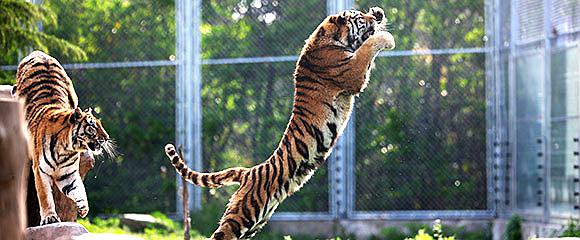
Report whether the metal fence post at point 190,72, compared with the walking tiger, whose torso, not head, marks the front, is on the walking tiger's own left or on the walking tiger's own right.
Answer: on the walking tiger's own left

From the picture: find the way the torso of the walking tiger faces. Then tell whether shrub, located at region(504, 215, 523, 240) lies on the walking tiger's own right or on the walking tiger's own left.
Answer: on the walking tiger's own left

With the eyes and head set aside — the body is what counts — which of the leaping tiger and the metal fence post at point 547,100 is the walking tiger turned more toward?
the leaping tiger

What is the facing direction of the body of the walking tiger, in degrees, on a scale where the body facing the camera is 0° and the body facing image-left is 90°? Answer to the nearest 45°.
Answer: approximately 315°
